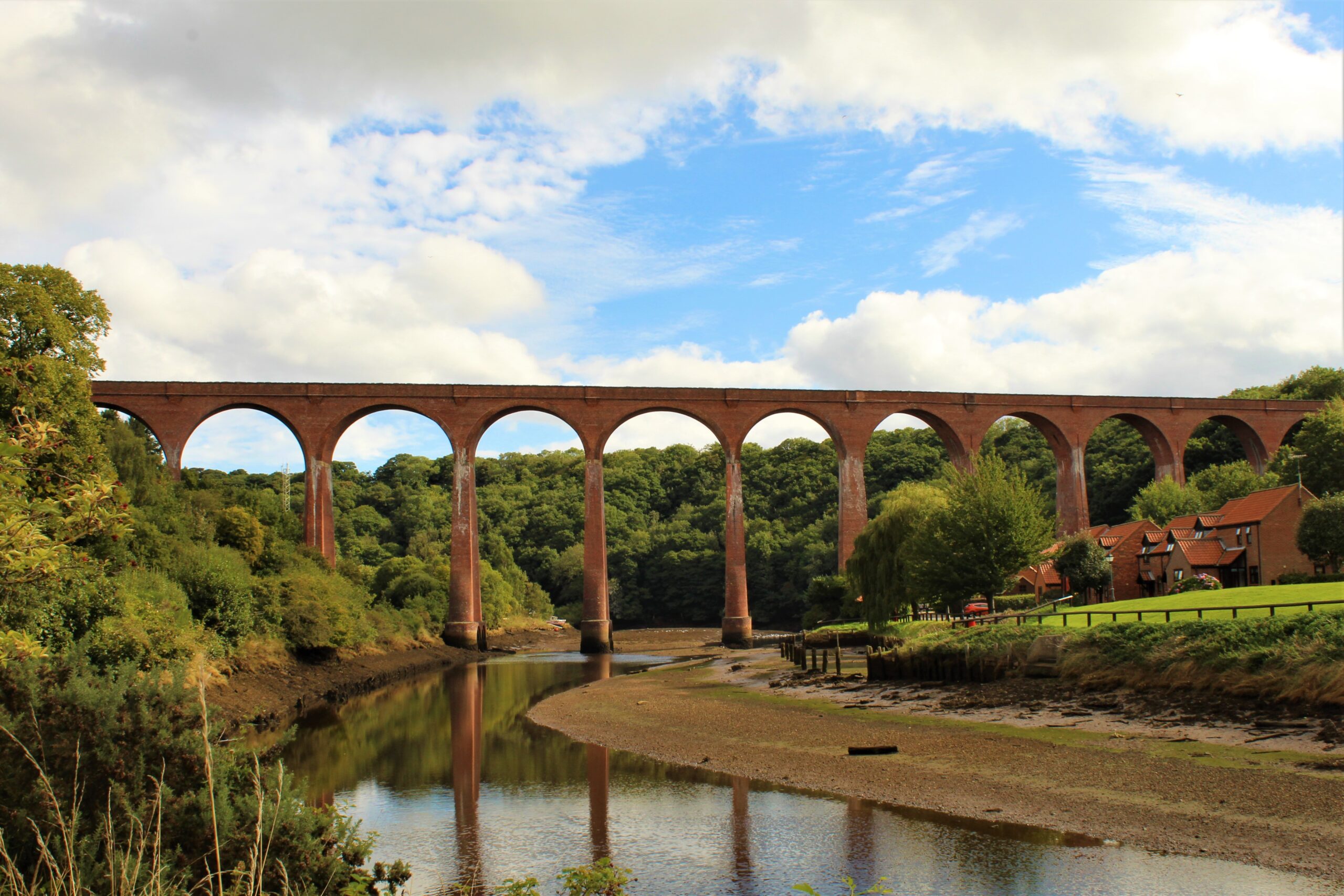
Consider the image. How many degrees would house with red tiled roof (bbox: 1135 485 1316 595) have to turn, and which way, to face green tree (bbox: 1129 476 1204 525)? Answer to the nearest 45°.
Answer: approximately 135° to its right

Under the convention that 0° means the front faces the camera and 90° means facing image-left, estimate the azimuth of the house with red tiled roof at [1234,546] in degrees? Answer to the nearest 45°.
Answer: approximately 45°

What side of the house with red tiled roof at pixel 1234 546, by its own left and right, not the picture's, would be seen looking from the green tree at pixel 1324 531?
left

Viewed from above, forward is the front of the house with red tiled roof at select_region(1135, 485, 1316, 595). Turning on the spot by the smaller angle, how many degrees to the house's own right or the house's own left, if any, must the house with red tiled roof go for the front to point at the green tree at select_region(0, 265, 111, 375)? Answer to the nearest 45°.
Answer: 0° — it already faces it

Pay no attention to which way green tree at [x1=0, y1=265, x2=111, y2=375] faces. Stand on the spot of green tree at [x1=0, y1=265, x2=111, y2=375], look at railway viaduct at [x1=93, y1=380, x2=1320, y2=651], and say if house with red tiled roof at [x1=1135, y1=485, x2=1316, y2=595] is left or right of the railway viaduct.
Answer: right
